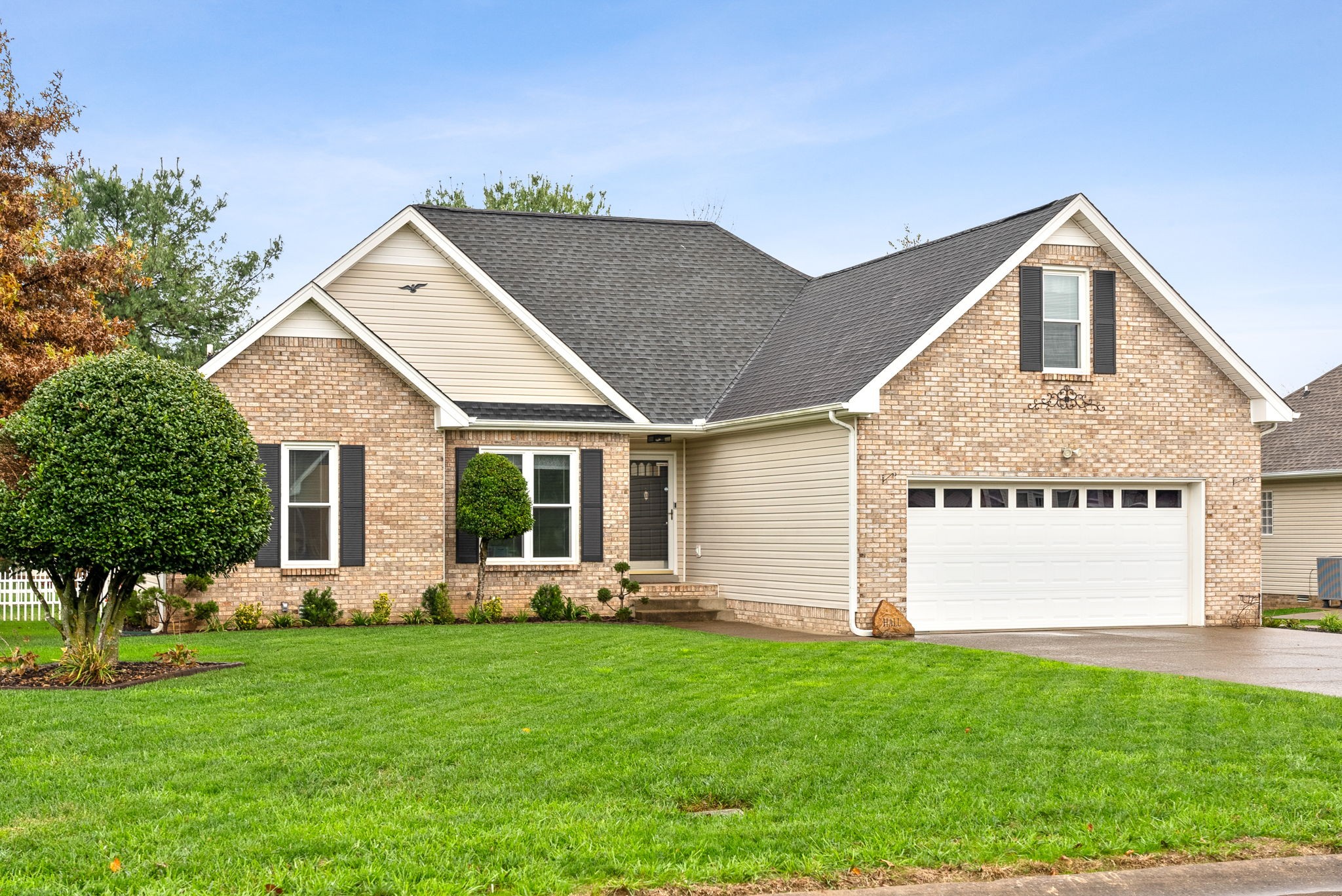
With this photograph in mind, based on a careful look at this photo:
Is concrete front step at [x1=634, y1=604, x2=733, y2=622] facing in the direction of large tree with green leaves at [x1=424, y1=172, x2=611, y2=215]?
no

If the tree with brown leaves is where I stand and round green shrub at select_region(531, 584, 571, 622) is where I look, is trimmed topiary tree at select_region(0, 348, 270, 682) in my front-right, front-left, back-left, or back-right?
front-right

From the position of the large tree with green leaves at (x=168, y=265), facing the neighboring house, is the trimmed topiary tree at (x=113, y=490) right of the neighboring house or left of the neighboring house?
right

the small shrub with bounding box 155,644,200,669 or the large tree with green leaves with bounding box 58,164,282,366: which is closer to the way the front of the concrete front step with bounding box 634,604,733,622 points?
the small shrub

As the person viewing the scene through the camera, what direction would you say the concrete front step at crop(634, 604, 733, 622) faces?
facing the viewer

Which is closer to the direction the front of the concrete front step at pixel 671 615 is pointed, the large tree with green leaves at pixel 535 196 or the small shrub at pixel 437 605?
the small shrub

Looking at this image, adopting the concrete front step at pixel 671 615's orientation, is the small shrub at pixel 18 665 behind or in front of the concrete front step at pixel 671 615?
in front

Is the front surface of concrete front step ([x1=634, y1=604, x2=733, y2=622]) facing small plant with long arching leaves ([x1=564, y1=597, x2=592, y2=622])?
no

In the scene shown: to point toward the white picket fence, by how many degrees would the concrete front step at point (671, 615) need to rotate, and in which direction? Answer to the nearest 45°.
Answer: approximately 90° to its right

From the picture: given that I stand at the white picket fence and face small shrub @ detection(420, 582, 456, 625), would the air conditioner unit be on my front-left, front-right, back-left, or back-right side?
front-left
